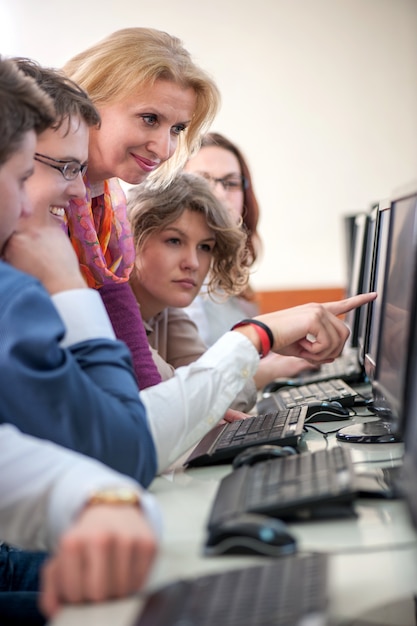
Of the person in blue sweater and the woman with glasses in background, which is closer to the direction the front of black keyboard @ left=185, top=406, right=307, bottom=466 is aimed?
the person in blue sweater

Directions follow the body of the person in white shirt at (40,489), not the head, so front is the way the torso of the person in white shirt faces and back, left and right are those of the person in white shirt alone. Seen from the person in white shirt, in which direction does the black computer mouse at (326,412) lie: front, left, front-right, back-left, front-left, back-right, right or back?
front-left

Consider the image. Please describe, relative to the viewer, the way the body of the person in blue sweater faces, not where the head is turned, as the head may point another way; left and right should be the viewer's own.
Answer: facing to the right of the viewer

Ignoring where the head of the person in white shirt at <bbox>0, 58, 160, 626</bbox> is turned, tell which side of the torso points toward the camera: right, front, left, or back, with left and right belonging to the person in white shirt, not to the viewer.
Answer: right

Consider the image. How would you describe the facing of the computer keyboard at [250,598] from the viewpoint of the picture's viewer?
facing to the left of the viewer

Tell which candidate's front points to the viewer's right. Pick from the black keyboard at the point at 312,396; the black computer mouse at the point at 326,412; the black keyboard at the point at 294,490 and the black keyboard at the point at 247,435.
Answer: the black computer mouse

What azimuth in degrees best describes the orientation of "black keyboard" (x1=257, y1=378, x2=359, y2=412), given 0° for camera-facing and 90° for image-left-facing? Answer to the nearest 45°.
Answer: approximately 90°

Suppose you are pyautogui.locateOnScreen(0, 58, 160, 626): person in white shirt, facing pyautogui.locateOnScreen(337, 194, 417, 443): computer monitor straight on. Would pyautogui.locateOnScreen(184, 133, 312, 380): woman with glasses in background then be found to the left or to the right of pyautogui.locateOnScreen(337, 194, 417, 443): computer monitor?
left

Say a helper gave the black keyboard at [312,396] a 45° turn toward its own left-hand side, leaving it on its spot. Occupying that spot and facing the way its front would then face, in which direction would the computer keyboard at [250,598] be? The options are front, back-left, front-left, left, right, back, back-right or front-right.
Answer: front-left

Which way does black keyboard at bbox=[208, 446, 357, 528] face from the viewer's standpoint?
to the viewer's left

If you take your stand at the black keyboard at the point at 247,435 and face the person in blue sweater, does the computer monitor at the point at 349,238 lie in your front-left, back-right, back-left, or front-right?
back-right

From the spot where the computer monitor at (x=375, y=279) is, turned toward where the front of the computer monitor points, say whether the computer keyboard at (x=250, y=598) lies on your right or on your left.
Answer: on your left

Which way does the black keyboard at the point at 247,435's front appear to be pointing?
to the viewer's left

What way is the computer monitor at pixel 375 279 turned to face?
to the viewer's left
